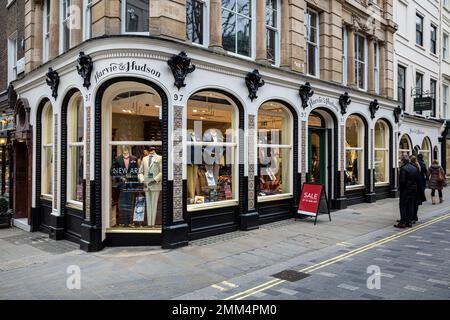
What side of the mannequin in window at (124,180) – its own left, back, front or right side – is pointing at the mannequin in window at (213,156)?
left

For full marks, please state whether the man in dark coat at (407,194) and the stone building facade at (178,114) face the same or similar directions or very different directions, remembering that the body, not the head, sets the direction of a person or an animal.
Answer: very different directions

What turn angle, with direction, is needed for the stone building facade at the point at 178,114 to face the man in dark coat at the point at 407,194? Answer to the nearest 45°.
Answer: approximately 45° to its left

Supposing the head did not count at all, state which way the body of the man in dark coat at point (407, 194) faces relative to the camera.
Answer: to the viewer's left

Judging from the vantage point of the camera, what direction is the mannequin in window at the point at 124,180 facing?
facing the viewer

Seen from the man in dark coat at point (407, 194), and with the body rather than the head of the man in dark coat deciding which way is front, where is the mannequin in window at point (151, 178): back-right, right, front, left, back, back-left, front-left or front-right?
front-left

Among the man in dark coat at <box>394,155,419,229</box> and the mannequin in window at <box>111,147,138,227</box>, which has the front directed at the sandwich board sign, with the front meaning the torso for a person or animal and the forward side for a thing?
the man in dark coat

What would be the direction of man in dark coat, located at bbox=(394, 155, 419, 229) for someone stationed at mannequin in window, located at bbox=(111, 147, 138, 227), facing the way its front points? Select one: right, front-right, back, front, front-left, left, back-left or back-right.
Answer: left

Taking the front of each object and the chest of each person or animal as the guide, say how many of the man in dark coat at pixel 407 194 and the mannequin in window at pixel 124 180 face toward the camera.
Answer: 1

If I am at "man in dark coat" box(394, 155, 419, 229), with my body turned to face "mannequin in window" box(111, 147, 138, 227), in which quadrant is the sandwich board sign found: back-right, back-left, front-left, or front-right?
front-right

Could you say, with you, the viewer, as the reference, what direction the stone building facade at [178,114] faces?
facing the viewer and to the right of the viewer
